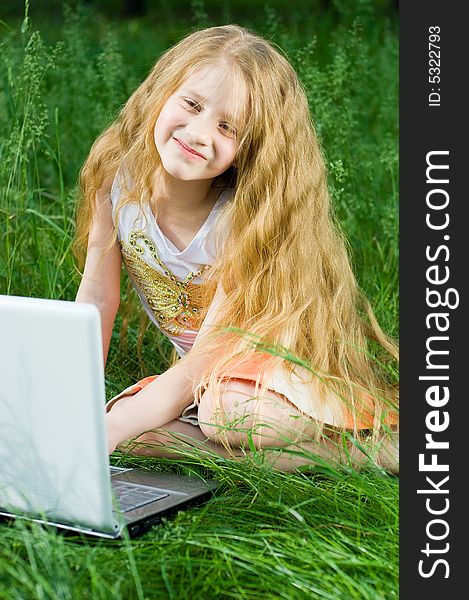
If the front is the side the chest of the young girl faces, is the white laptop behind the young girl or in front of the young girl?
in front

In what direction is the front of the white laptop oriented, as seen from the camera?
facing away from the viewer and to the right of the viewer

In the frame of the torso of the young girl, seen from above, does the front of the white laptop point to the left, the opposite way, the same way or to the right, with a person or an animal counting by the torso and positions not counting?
the opposite way

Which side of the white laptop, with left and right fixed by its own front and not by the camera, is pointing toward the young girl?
front

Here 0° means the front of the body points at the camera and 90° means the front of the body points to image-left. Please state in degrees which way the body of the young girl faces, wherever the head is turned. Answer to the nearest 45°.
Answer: approximately 45°
